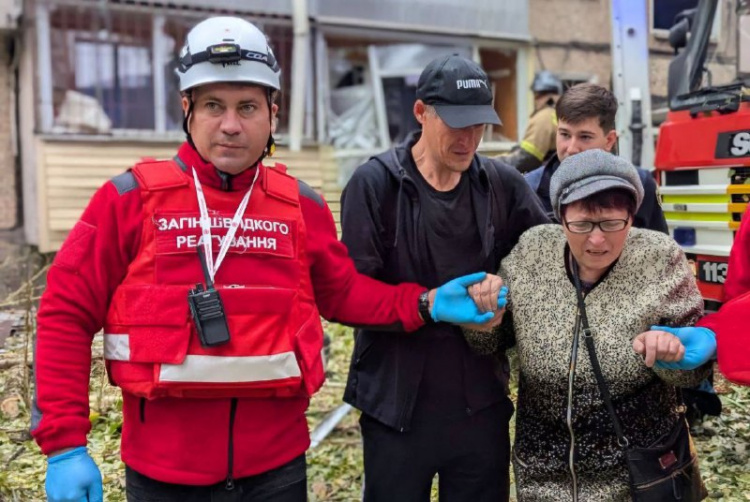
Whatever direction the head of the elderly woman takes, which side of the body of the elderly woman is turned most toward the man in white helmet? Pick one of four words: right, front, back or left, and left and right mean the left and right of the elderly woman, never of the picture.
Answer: right

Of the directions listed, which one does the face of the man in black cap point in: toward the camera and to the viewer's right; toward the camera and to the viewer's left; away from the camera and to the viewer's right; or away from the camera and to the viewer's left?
toward the camera and to the viewer's right

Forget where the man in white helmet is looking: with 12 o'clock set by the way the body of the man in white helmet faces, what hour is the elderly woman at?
The elderly woman is roughly at 9 o'clock from the man in white helmet.

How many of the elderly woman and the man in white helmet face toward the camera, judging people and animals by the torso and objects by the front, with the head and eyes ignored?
2

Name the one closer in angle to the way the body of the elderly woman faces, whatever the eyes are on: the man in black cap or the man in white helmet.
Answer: the man in white helmet

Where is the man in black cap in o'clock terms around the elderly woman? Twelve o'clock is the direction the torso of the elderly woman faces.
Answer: The man in black cap is roughly at 4 o'clock from the elderly woman.

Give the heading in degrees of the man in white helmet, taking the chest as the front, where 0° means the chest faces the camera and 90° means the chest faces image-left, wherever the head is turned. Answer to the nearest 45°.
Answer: approximately 0°
